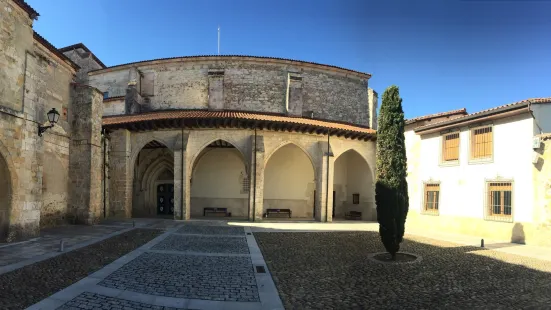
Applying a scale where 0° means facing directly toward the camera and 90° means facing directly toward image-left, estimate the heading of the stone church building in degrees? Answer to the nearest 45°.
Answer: approximately 0°
